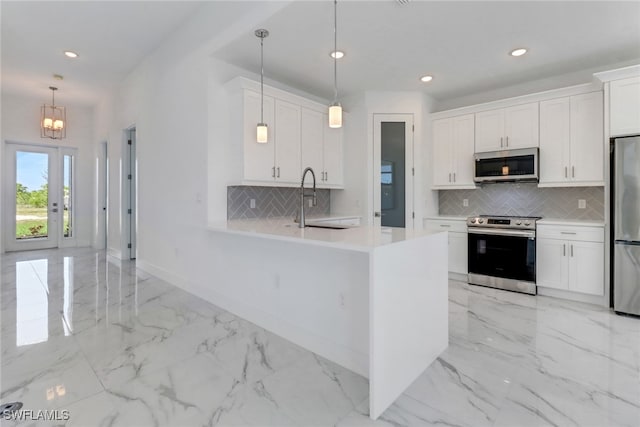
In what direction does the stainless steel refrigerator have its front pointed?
toward the camera

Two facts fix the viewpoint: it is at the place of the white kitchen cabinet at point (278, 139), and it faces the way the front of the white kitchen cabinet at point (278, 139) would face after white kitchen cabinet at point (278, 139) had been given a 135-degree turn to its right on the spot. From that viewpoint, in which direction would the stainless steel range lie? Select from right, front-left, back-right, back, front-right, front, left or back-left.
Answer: back

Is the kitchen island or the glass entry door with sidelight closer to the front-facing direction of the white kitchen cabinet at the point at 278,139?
the kitchen island

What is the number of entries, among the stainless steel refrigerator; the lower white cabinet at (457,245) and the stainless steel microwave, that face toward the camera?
3

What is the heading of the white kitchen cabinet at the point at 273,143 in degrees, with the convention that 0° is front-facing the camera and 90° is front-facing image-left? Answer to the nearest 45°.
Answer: approximately 315°

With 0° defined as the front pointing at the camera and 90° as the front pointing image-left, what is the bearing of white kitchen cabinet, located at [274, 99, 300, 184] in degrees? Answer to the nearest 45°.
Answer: approximately 315°

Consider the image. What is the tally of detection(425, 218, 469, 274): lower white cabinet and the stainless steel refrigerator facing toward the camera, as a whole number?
2

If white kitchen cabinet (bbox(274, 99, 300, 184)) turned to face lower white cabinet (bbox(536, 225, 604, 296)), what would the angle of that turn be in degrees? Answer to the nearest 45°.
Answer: approximately 45° to its left

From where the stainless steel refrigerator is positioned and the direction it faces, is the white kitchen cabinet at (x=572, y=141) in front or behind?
behind

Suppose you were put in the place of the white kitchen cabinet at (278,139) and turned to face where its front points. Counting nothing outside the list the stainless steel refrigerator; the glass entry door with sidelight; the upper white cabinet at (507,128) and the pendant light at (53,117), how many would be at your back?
2

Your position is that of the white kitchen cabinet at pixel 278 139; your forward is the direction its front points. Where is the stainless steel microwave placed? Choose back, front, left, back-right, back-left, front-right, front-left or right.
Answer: front-left

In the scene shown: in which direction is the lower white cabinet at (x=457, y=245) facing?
toward the camera

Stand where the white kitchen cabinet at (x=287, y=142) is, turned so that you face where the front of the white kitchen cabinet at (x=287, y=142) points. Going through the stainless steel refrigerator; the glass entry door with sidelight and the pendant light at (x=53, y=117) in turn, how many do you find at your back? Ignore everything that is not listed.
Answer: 2
